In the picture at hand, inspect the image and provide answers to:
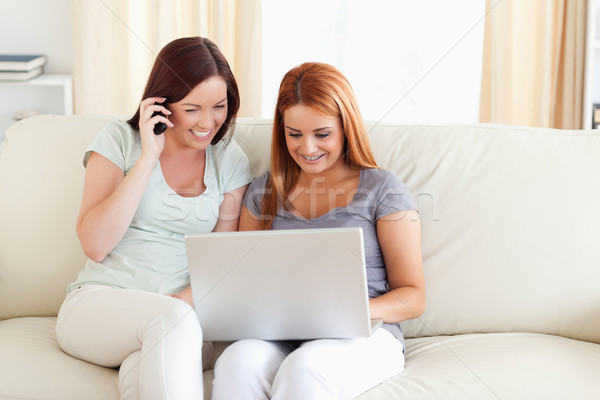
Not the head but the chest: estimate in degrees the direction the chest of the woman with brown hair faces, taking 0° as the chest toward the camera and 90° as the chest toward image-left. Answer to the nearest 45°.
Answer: approximately 315°

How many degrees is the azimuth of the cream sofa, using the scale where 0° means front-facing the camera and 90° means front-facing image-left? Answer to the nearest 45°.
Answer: approximately 0°

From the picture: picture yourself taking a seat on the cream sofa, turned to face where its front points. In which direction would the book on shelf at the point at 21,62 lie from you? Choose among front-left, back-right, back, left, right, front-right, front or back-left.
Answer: back-right

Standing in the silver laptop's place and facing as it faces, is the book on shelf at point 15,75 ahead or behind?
ahead

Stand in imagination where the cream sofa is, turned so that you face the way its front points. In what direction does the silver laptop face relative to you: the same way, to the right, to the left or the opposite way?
the opposite way

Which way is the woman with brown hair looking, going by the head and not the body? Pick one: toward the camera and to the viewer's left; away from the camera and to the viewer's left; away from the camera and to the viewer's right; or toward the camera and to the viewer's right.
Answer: toward the camera and to the viewer's right

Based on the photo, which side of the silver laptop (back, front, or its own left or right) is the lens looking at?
back

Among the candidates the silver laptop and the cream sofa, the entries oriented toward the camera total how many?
1

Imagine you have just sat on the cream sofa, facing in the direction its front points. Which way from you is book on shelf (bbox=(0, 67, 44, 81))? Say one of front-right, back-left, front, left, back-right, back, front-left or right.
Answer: back-right
